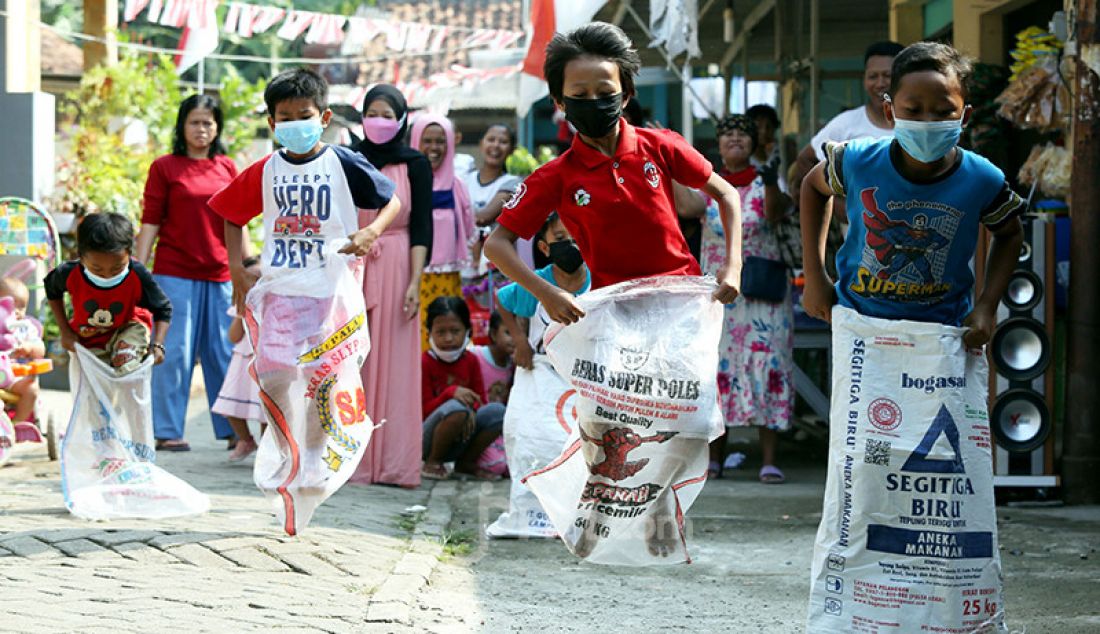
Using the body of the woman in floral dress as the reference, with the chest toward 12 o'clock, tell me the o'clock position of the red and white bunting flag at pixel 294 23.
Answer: The red and white bunting flag is roughly at 5 o'clock from the woman in floral dress.

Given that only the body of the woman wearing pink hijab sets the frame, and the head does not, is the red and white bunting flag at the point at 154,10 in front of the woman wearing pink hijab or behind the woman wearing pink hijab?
behind

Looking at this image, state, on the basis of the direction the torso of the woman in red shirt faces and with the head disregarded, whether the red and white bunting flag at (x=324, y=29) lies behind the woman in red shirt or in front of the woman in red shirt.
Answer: behind

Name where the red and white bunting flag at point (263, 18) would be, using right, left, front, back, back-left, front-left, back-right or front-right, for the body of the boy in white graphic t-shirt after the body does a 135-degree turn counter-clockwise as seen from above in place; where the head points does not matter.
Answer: front-left

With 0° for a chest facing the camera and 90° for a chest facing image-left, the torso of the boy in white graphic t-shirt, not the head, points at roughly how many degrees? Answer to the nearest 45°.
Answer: approximately 0°

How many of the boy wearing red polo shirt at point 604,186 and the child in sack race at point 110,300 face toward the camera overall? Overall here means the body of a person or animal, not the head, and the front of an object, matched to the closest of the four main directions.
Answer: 2

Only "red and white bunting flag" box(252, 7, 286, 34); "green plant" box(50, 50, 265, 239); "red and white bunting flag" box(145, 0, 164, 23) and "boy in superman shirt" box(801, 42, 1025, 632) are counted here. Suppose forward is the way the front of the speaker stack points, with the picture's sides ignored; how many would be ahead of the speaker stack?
1

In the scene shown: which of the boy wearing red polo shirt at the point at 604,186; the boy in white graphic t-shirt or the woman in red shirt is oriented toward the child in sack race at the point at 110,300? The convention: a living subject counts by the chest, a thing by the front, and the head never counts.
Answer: the woman in red shirt
